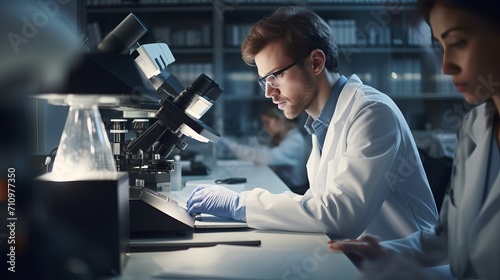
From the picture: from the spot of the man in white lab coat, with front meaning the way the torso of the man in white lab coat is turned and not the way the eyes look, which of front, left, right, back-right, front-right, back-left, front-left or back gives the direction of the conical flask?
front-left

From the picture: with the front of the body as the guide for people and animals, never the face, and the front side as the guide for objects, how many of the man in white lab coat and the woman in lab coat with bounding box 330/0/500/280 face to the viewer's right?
0

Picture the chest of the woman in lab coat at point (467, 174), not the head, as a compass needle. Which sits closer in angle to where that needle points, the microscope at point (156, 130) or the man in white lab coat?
the microscope

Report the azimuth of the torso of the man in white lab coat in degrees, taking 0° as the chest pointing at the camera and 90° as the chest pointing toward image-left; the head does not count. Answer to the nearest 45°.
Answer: approximately 90°

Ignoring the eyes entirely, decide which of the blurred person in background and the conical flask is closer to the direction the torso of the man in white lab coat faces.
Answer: the conical flask

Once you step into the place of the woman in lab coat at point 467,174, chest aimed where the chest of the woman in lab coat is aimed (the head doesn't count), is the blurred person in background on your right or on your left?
on your right

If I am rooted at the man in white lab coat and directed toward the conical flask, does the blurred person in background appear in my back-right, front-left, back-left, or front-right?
back-right

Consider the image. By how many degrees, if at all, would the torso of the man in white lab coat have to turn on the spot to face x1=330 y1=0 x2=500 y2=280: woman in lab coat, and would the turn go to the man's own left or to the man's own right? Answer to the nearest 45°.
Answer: approximately 135° to the man's own left

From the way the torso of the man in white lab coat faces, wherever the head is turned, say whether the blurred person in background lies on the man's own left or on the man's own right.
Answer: on the man's own right

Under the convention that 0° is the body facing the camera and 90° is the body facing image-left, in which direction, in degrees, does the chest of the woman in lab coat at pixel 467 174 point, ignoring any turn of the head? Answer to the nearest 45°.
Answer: approximately 45°
